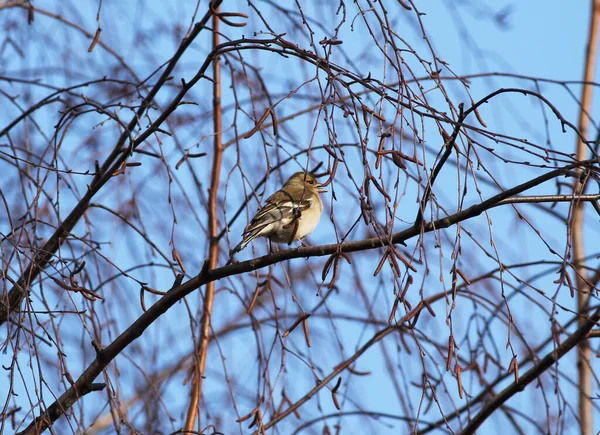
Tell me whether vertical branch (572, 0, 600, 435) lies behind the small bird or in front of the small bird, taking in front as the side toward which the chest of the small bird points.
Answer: in front

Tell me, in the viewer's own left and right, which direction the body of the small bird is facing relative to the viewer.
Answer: facing to the right of the viewer
